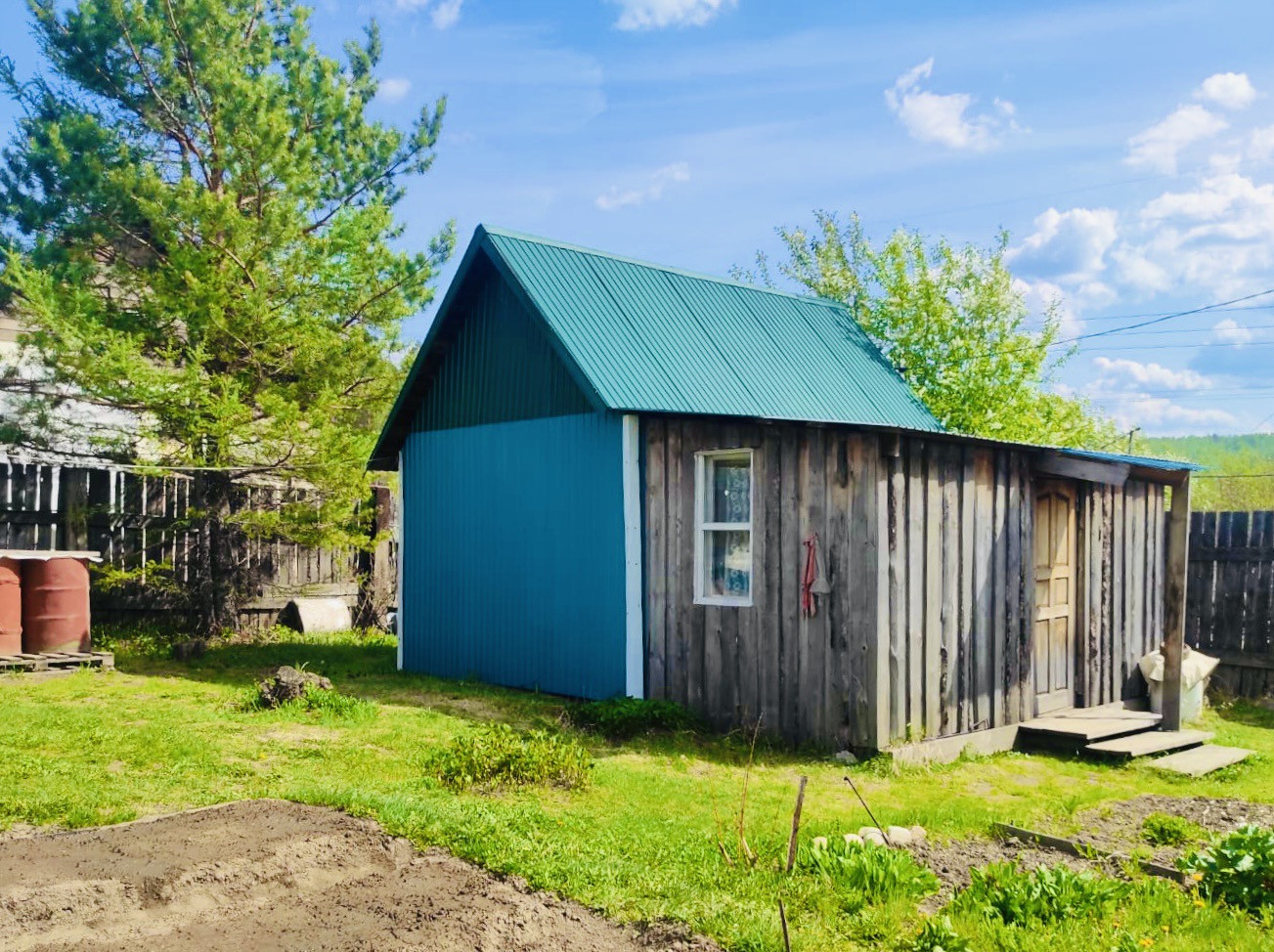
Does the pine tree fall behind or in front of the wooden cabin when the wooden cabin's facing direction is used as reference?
behind

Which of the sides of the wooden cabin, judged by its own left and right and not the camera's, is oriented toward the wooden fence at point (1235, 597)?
left

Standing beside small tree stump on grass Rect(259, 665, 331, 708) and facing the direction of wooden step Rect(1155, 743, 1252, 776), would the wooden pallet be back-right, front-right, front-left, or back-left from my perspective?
back-left

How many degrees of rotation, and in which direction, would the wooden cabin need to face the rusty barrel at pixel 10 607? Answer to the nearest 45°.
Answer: approximately 135° to its right

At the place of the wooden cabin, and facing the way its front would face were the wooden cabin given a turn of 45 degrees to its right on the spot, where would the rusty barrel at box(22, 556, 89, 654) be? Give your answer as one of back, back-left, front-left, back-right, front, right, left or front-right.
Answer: right

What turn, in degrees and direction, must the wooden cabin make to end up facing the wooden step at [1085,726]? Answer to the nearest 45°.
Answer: approximately 45° to its left

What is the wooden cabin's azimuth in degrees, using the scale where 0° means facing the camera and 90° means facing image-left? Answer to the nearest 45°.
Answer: approximately 315°

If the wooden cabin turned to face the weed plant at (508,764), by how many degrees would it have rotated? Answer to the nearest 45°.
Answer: approximately 45° to its right
